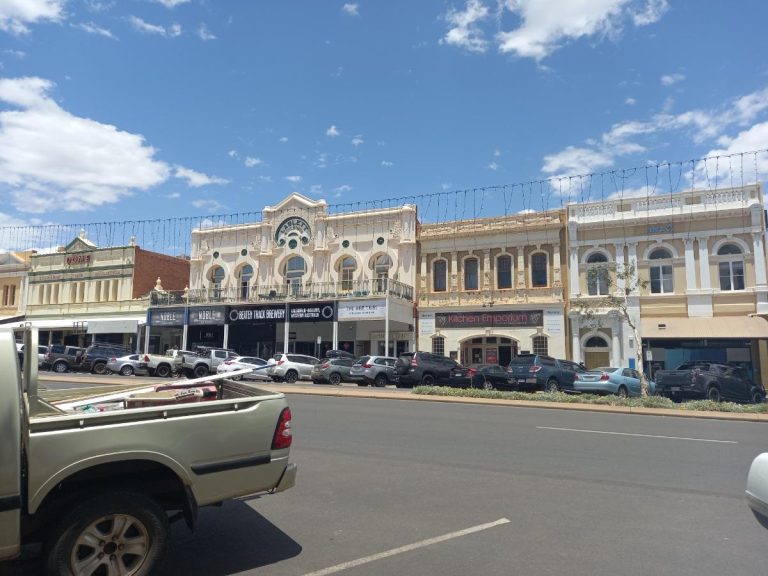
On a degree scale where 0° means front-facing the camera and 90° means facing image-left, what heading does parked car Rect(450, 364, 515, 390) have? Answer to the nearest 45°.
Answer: approximately 225°

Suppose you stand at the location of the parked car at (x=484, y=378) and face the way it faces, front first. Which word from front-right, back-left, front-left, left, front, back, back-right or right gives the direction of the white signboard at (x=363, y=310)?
left

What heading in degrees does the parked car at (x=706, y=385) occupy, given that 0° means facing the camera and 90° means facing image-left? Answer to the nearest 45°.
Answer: approximately 225°

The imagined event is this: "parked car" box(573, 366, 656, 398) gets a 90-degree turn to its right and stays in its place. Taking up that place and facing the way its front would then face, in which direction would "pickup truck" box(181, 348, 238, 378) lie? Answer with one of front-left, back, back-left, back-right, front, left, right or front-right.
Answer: back-right

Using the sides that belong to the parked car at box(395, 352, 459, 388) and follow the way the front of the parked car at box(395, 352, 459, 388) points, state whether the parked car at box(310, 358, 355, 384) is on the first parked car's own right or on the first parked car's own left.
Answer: on the first parked car's own left

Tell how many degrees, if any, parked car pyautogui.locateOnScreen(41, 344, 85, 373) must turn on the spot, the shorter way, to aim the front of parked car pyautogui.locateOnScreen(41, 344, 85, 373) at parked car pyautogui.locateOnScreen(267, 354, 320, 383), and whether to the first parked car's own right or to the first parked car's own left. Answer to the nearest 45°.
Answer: approximately 90° to the first parked car's own right

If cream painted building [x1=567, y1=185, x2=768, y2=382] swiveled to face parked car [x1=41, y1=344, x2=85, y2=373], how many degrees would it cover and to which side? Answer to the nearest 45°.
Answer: approximately 45° to its right

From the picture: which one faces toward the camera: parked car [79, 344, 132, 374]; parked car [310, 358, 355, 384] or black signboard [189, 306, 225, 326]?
the black signboard

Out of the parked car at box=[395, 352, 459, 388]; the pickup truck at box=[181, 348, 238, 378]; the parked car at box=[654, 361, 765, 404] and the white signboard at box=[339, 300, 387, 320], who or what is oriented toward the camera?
the white signboard

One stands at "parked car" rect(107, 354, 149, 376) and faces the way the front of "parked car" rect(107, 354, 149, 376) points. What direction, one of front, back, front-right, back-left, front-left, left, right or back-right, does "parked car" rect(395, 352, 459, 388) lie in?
right
